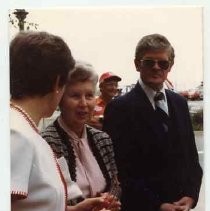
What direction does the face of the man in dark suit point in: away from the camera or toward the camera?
toward the camera

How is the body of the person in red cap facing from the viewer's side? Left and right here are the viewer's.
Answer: facing the viewer and to the right of the viewer
